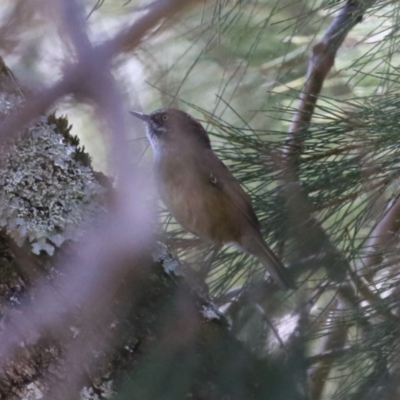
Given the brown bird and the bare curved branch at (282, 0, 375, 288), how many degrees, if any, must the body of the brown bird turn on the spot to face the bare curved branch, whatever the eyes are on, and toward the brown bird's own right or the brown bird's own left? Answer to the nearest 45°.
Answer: approximately 135° to the brown bird's own left

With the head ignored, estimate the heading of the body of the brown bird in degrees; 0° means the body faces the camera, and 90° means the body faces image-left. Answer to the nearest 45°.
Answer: approximately 90°
